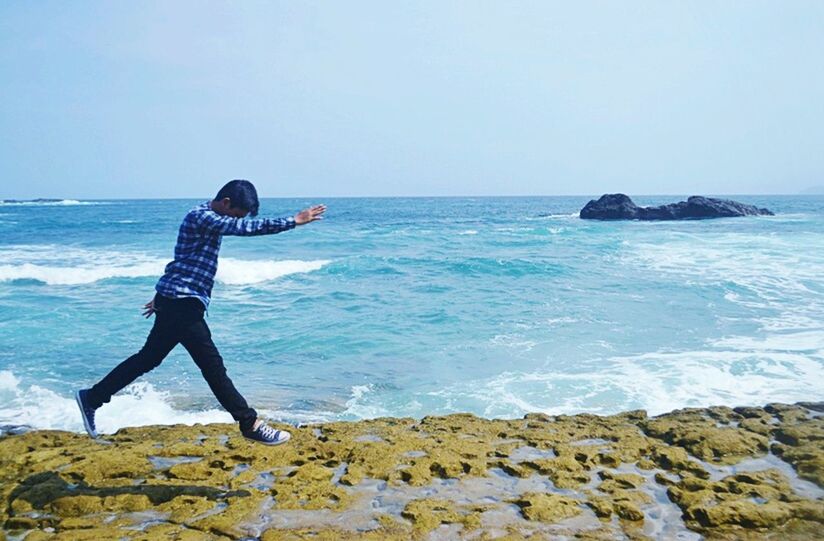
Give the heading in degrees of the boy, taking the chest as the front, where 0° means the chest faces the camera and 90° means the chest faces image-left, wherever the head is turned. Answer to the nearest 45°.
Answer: approximately 270°

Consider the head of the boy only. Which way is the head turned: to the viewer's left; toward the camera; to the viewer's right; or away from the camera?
to the viewer's right
